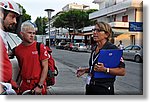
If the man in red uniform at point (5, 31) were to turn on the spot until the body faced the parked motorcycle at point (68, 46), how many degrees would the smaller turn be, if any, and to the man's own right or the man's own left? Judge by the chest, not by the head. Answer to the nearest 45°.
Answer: approximately 90° to the man's own left

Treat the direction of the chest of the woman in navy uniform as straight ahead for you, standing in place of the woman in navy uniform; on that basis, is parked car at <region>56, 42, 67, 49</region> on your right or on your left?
on your right

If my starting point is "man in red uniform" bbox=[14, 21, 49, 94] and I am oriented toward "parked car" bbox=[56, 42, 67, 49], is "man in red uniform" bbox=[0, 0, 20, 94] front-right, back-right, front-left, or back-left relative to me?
back-left

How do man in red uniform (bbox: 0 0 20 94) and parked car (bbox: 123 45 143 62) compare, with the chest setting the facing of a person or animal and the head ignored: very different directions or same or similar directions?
very different directions

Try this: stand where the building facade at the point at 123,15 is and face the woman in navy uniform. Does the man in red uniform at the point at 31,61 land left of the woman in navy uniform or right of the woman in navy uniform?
right

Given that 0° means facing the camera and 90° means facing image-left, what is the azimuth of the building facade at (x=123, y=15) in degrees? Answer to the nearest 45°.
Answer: approximately 45°
